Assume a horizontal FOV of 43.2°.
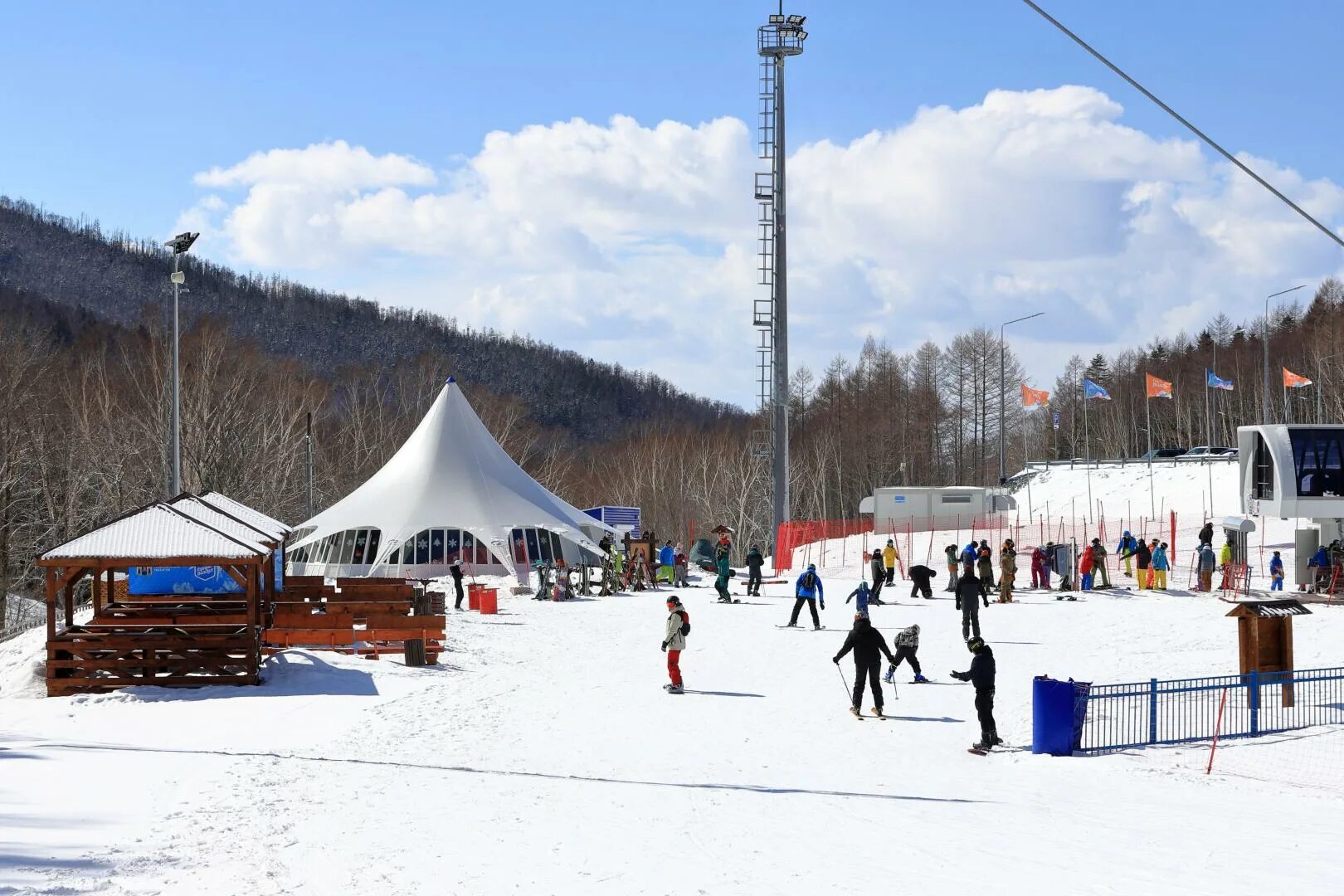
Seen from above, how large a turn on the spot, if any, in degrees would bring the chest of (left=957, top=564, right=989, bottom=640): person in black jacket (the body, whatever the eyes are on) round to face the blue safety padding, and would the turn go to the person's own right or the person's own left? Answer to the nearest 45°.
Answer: approximately 180°

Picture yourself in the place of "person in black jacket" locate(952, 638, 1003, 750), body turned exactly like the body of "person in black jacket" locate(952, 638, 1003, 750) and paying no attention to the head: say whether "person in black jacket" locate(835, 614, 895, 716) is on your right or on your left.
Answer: on your right

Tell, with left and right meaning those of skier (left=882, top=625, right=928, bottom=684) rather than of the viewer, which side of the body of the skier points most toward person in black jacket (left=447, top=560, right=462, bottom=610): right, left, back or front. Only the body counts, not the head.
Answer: left

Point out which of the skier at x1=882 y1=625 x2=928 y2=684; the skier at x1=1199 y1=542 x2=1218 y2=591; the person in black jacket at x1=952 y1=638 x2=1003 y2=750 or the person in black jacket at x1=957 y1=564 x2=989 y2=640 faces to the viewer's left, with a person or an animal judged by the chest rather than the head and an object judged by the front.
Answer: the person in black jacket at x1=952 y1=638 x2=1003 y2=750

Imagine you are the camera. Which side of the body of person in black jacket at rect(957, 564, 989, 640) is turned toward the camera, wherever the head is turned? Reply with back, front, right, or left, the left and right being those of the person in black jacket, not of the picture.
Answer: back

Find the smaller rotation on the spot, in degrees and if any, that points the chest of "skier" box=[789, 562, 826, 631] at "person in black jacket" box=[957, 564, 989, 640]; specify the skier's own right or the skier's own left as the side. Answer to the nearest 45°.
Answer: approximately 135° to the skier's own right

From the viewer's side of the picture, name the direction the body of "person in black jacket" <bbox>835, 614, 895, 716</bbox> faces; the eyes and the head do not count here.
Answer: away from the camera

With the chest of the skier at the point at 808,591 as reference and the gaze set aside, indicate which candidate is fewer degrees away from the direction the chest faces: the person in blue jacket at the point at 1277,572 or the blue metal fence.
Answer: the person in blue jacket

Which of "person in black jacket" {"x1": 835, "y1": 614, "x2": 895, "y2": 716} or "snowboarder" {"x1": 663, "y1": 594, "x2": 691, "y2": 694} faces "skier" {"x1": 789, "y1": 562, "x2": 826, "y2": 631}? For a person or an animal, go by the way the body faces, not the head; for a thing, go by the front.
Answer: the person in black jacket

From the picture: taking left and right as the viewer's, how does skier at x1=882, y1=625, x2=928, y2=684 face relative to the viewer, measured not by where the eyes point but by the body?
facing away from the viewer and to the right of the viewer
